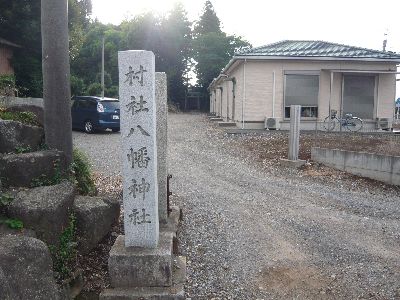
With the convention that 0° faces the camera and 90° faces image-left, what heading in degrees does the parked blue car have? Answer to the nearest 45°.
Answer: approximately 135°

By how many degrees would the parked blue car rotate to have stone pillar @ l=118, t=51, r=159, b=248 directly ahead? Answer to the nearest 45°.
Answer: approximately 135° to its left

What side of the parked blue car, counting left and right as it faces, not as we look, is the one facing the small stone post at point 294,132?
back

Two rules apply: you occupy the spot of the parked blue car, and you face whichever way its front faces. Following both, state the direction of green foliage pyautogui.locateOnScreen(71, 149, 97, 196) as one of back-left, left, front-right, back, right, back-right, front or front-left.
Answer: back-left

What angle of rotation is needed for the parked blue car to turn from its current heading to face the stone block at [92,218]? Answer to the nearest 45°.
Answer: approximately 135° to its left
